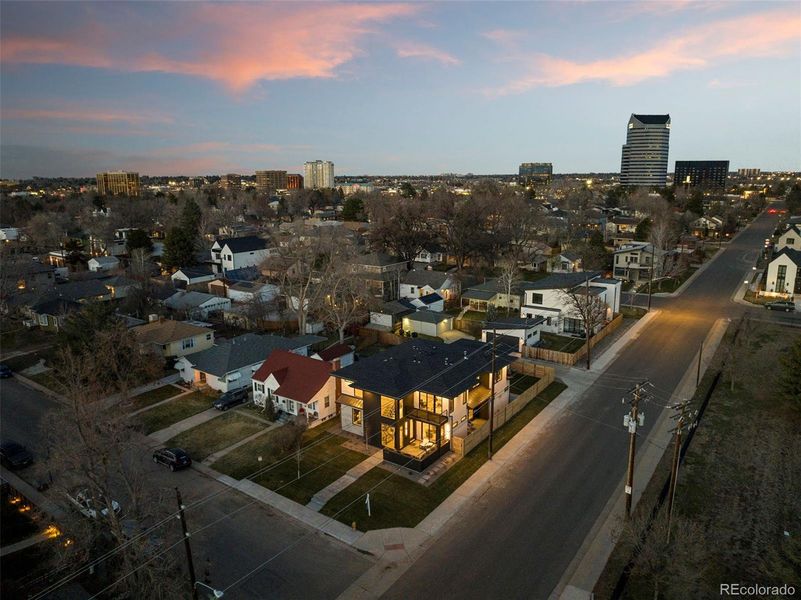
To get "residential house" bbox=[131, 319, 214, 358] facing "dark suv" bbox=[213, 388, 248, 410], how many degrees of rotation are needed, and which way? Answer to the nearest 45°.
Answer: approximately 45° to its left

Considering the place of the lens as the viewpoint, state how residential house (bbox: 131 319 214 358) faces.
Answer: facing the viewer and to the left of the viewer

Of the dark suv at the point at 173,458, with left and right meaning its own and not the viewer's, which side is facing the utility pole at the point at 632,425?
back

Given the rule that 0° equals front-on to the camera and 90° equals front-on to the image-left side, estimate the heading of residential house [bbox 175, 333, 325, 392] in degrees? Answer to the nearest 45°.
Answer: approximately 45°

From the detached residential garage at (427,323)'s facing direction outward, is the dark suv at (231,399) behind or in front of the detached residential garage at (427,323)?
in front

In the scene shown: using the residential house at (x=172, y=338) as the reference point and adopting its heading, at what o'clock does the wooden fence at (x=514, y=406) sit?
The wooden fence is roughly at 9 o'clock from the residential house.
